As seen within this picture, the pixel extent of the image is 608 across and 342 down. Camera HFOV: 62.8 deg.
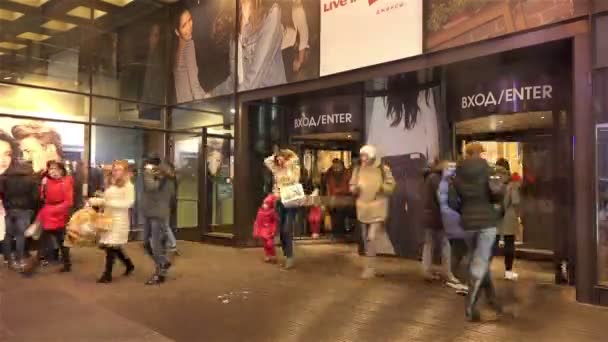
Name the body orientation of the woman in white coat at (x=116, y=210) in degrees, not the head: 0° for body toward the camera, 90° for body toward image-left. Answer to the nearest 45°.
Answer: approximately 90°

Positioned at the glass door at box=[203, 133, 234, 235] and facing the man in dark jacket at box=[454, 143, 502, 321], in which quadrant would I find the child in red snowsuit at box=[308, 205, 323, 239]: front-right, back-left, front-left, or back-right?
front-left

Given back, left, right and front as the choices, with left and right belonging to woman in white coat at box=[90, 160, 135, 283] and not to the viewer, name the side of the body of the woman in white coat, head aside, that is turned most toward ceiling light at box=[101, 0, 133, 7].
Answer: right

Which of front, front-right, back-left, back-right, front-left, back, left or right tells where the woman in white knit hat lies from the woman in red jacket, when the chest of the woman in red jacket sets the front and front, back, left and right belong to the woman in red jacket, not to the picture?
left

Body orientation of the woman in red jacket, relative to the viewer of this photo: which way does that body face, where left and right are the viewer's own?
facing the viewer and to the left of the viewer

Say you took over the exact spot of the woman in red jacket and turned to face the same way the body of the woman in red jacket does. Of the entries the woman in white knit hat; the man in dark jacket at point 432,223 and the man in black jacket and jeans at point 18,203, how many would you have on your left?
2

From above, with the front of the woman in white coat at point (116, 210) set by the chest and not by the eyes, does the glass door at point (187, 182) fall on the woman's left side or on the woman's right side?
on the woman's right side

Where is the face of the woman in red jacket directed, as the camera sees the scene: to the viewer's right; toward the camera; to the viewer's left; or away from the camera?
toward the camera

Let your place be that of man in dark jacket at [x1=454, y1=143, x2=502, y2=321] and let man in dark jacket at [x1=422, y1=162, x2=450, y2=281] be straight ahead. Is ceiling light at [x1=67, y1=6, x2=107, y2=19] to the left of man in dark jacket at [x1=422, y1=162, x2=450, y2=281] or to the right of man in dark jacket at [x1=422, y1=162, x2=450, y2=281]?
left

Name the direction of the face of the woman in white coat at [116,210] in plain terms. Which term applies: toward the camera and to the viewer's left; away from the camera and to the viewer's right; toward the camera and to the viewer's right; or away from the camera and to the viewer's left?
toward the camera and to the viewer's left
